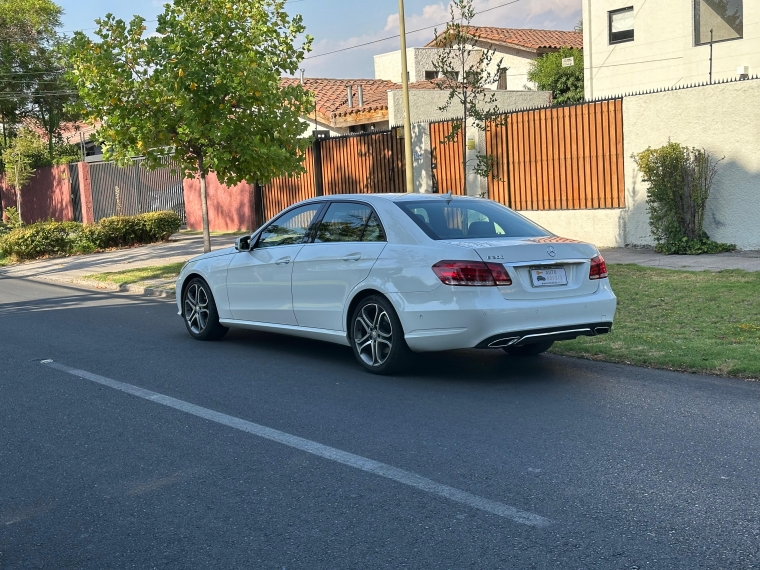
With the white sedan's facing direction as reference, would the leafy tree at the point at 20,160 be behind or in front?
in front

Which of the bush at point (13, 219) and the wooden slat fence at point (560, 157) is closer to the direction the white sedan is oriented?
the bush

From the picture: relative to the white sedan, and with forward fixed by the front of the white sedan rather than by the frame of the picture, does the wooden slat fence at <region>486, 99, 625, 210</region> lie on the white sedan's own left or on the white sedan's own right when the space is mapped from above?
on the white sedan's own right

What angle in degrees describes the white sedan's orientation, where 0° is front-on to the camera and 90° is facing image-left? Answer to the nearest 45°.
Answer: approximately 135°

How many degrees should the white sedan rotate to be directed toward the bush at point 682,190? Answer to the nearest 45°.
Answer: approximately 90° to its right

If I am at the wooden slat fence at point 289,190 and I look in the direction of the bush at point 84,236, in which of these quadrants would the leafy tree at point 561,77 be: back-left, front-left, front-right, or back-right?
back-right

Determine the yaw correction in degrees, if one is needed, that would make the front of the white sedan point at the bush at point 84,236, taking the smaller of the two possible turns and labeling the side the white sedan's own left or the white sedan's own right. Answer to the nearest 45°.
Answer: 0° — it already faces it

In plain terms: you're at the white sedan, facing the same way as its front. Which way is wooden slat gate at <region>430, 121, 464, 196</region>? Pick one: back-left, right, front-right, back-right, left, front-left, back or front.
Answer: front-right

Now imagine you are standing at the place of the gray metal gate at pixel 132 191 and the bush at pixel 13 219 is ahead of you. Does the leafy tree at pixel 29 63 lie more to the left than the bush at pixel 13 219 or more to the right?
right

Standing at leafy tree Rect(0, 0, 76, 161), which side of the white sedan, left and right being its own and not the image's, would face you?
front

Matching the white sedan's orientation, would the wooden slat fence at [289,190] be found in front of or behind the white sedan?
in front
